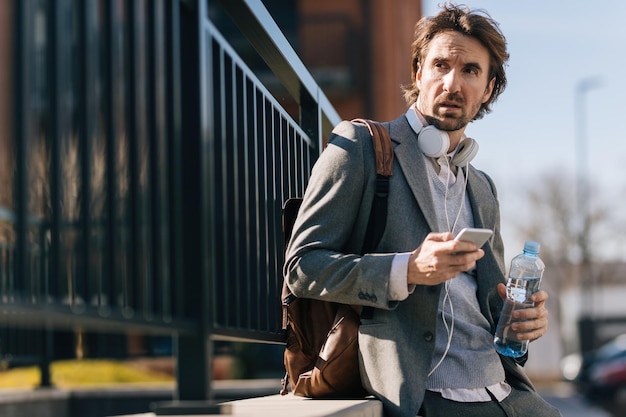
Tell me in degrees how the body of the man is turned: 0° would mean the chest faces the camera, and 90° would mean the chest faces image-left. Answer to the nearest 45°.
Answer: approximately 315°

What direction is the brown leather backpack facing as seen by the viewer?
to the viewer's left
